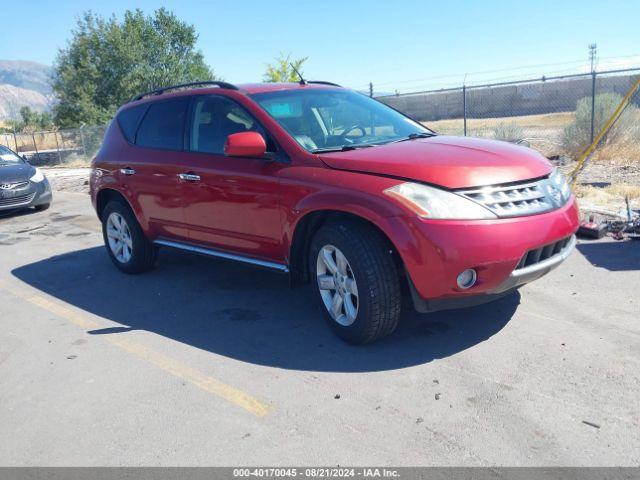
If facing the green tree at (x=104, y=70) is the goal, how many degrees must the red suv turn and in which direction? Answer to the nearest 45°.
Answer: approximately 180°

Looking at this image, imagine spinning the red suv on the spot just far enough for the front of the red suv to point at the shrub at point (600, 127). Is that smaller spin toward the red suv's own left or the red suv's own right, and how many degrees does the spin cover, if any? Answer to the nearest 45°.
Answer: approximately 90° to the red suv's own left

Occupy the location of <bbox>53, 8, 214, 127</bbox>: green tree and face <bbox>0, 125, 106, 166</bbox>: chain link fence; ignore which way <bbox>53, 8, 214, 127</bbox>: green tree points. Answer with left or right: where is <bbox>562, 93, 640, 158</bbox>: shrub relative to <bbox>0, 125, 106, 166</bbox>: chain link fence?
left

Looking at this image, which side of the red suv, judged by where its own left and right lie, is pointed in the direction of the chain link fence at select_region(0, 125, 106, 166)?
back

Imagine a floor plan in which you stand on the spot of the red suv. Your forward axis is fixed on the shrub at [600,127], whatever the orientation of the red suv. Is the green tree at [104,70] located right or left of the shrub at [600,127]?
left

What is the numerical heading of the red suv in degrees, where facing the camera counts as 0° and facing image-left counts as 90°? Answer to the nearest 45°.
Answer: approximately 315°
